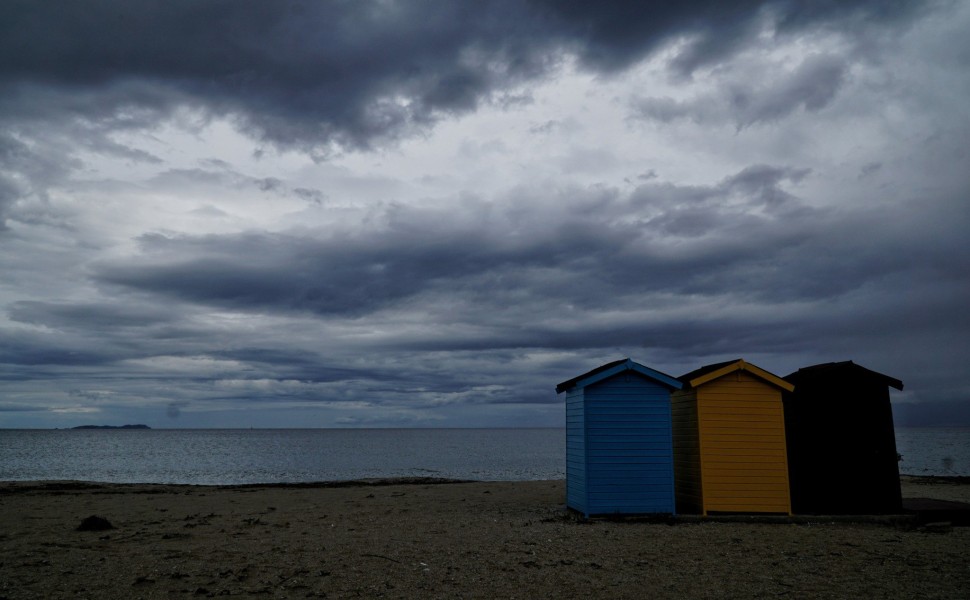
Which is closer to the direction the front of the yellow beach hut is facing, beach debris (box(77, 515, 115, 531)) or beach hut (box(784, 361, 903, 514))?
the beach hut

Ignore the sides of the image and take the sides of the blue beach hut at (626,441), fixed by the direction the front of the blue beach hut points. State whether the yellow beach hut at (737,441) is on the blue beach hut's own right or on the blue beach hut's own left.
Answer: on the blue beach hut's own right

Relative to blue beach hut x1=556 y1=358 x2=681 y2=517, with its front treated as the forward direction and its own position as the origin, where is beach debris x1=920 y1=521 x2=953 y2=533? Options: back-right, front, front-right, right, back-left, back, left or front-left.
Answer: right

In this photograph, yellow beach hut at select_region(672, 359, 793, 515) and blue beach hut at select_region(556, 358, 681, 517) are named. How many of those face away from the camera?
2

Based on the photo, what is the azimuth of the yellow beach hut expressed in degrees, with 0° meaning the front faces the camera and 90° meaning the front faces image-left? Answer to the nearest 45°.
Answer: approximately 180°
